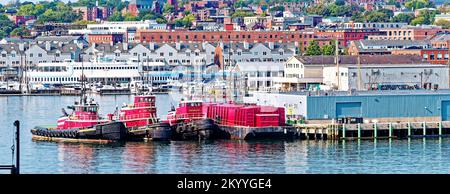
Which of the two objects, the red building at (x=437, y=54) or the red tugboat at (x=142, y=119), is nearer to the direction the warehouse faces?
the red tugboat

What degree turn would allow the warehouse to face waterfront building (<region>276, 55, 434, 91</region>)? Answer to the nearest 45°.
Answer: approximately 180°
